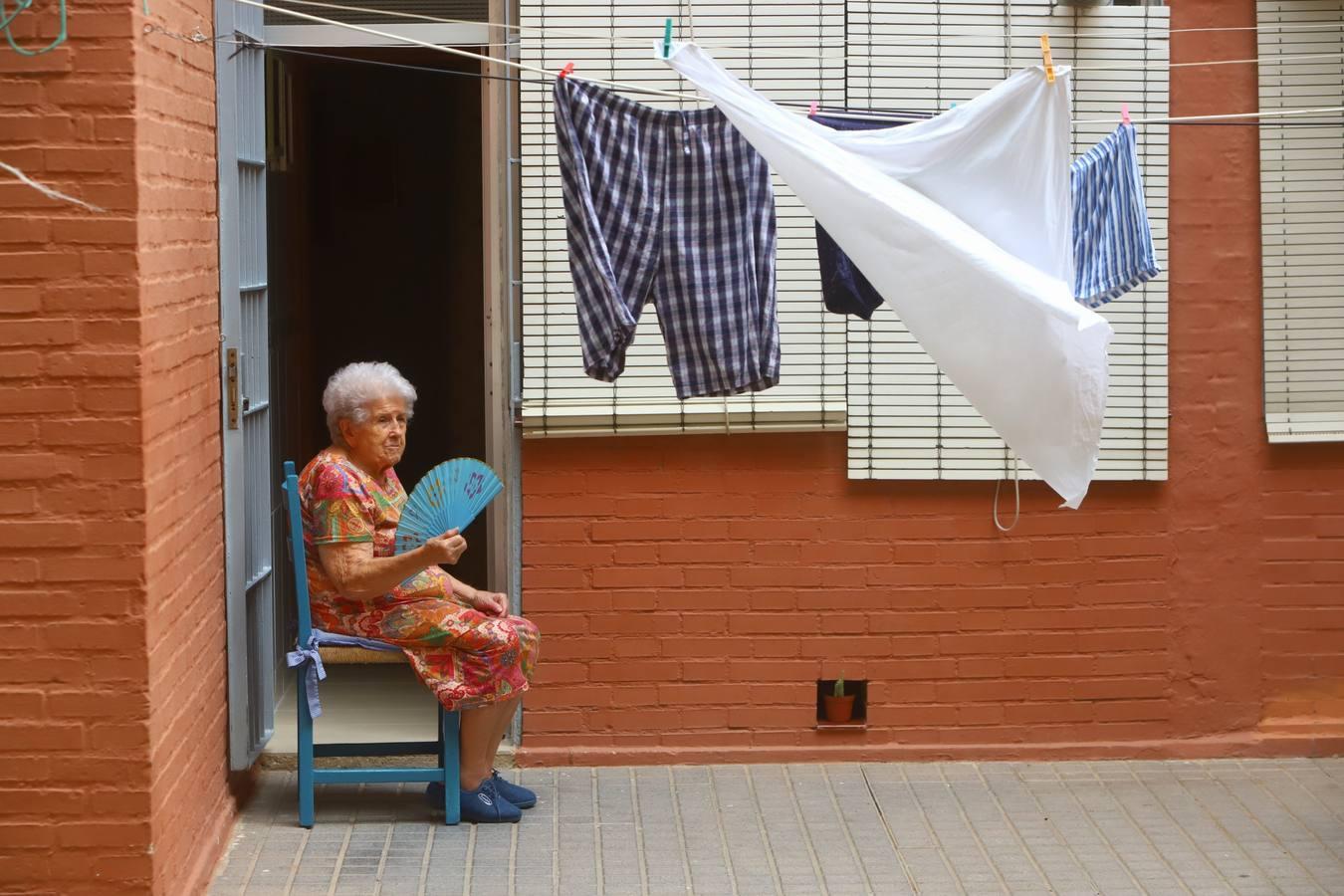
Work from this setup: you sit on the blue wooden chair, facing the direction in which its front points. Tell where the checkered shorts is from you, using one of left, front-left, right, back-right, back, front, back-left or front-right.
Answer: front-right

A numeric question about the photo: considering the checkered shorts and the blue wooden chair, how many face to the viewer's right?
1

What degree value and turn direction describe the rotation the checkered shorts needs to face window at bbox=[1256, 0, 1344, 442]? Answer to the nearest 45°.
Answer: approximately 135° to its left

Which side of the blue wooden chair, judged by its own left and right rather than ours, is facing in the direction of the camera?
right

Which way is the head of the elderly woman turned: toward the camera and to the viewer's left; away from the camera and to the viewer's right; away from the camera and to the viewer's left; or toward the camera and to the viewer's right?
toward the camera and to the viewer's right

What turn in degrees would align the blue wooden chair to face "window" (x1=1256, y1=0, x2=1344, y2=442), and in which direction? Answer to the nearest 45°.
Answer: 0° — it already faces it

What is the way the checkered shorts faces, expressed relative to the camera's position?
facing the viewer

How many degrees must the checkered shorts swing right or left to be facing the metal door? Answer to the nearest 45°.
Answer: approximately 135° to its right

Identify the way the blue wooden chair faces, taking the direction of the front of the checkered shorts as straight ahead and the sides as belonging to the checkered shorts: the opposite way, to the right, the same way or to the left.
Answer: to the left

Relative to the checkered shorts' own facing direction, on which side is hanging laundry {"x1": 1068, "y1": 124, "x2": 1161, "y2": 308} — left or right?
on its left

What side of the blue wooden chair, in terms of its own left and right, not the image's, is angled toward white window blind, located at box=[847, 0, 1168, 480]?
front
